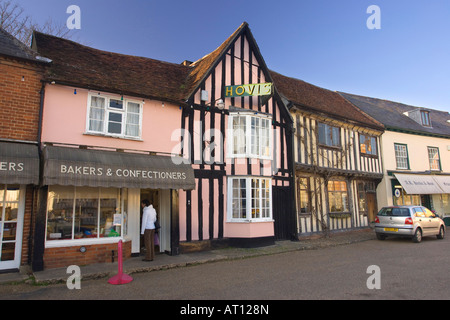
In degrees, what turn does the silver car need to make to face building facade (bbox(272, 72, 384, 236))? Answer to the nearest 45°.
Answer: approximately 135° to its left

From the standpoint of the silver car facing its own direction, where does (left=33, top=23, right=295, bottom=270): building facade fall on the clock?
The building facade is roughly at 6 o'clock from the silver car.

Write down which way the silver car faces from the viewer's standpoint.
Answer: facing away from the viewer and to the right of the viewer

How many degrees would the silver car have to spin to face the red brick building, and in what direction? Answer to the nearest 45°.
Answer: approximately 180°

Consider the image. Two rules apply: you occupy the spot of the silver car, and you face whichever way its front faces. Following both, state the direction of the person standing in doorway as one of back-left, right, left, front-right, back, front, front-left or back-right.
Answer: back
